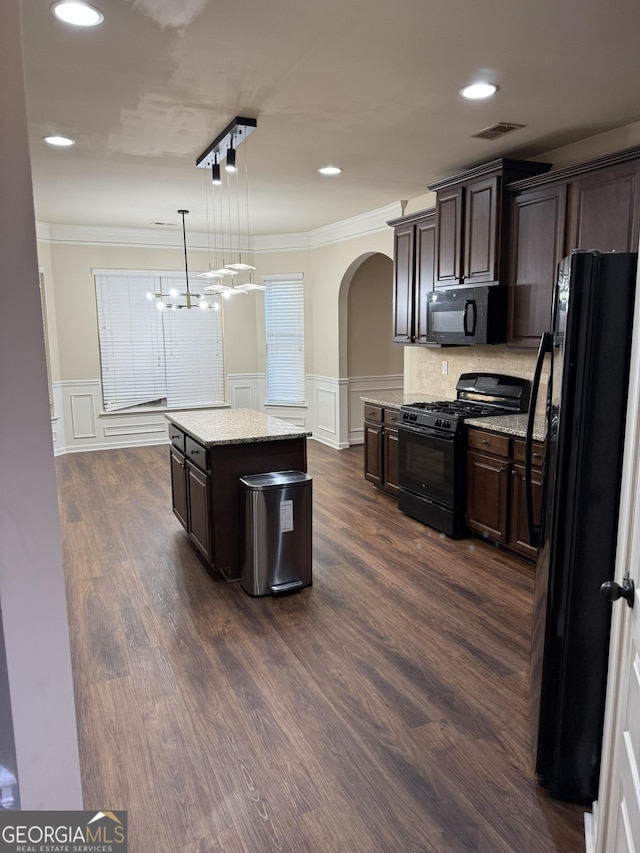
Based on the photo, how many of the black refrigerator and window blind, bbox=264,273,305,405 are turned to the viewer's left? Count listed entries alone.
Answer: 1

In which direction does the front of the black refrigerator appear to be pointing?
to the viewer's left

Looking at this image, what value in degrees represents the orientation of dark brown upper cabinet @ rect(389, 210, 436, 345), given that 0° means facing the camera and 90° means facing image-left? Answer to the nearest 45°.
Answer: approximately 45°

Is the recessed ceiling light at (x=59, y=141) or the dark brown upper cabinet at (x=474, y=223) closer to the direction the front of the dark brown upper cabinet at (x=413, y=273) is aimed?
the recessed ceiling light

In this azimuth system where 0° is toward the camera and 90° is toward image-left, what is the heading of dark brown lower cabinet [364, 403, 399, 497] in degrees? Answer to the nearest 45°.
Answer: approximately 45°

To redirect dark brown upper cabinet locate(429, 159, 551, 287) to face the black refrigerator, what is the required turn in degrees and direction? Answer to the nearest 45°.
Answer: approximately 45° to its left
